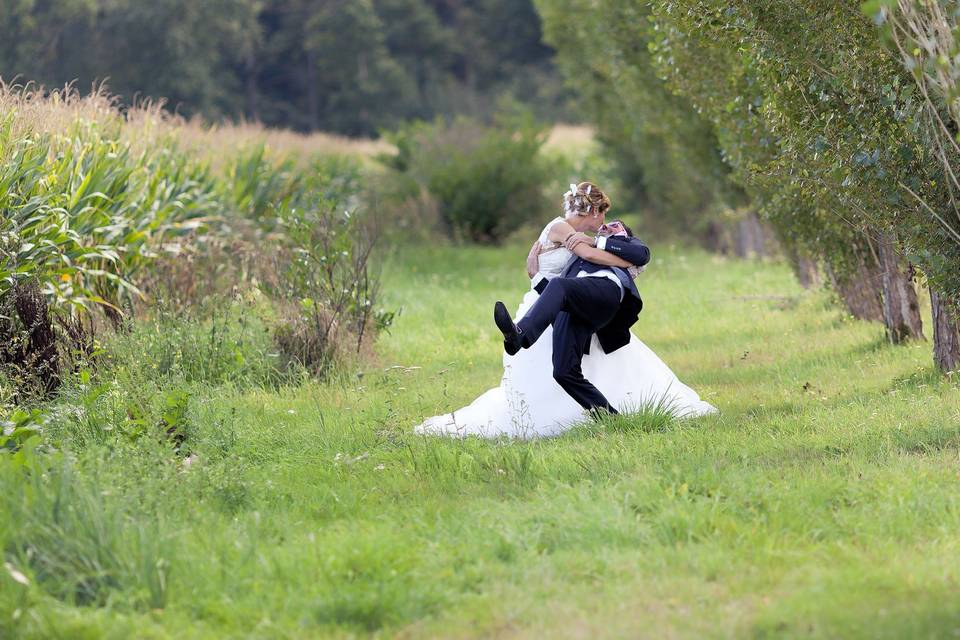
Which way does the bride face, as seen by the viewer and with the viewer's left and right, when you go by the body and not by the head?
facing to the right of the viewer

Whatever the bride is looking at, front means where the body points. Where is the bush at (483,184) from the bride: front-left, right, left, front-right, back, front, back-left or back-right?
left
